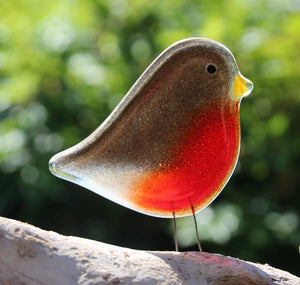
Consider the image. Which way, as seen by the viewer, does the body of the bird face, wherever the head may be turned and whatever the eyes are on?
to the viewer's right
